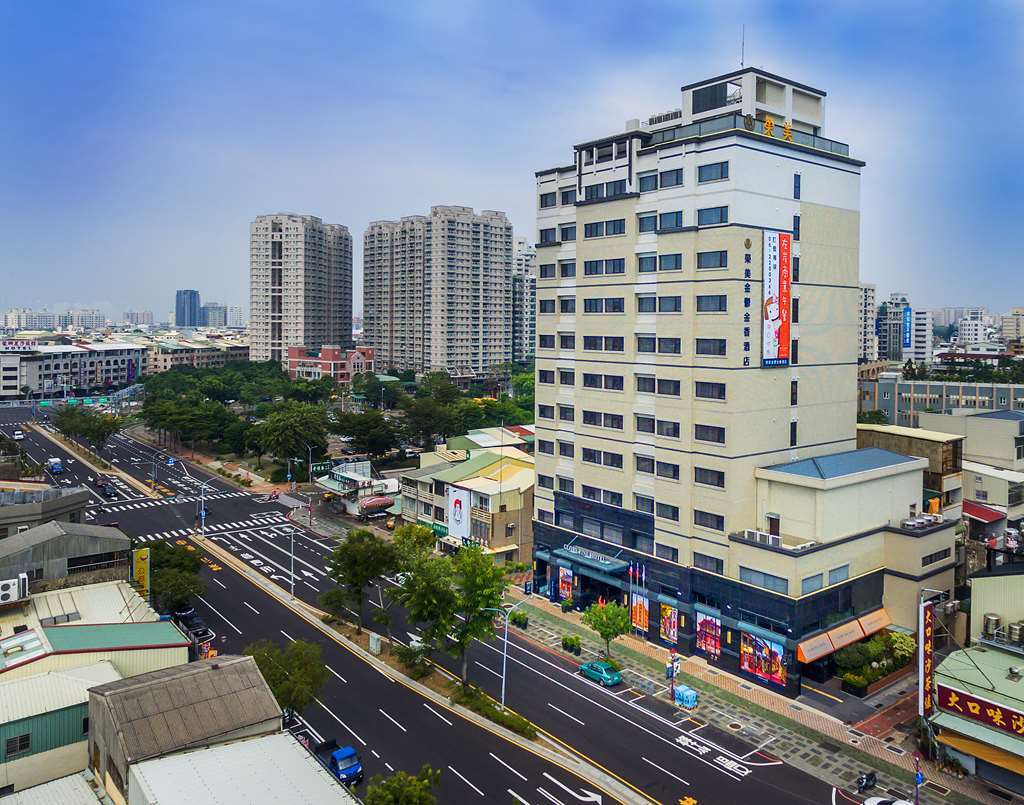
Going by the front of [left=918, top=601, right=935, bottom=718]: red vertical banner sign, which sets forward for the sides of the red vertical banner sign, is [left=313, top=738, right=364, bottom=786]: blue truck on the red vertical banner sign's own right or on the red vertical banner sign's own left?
on the red vertical banner sign's own right

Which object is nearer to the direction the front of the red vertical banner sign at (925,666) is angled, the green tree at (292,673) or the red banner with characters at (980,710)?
the red banner with characters

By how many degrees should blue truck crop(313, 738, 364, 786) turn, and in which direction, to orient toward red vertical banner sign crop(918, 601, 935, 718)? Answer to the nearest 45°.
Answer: approximately 45° to its left

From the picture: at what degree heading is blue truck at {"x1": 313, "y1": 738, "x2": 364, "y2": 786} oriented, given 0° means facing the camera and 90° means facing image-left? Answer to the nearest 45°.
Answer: approximately 315°

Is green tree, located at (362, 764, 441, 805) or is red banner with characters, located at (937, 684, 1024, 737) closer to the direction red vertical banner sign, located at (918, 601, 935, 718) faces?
the red banner with characters

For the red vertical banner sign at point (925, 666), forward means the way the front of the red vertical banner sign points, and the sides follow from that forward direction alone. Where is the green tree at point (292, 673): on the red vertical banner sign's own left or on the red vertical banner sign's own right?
on the red vertical banner sign's own right

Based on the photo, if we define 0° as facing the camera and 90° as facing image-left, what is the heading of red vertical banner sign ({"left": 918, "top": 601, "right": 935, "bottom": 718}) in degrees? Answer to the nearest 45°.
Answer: approximately 315°

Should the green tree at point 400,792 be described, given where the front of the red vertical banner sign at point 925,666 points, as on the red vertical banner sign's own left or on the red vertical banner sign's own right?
on the red vertical banner sign's own right
